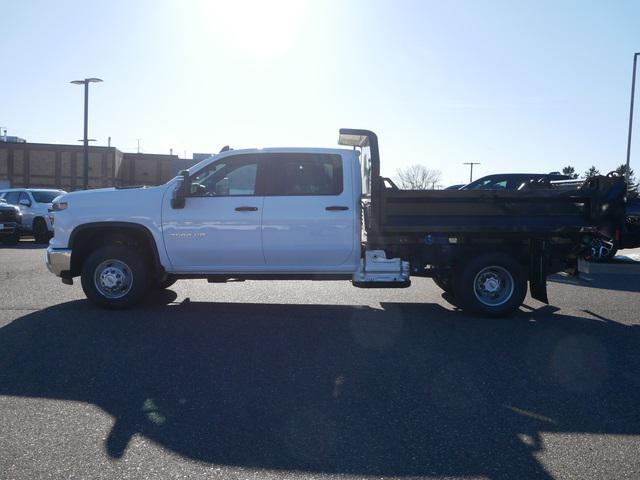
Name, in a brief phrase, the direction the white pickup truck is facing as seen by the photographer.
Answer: facing to the left of the viewer
